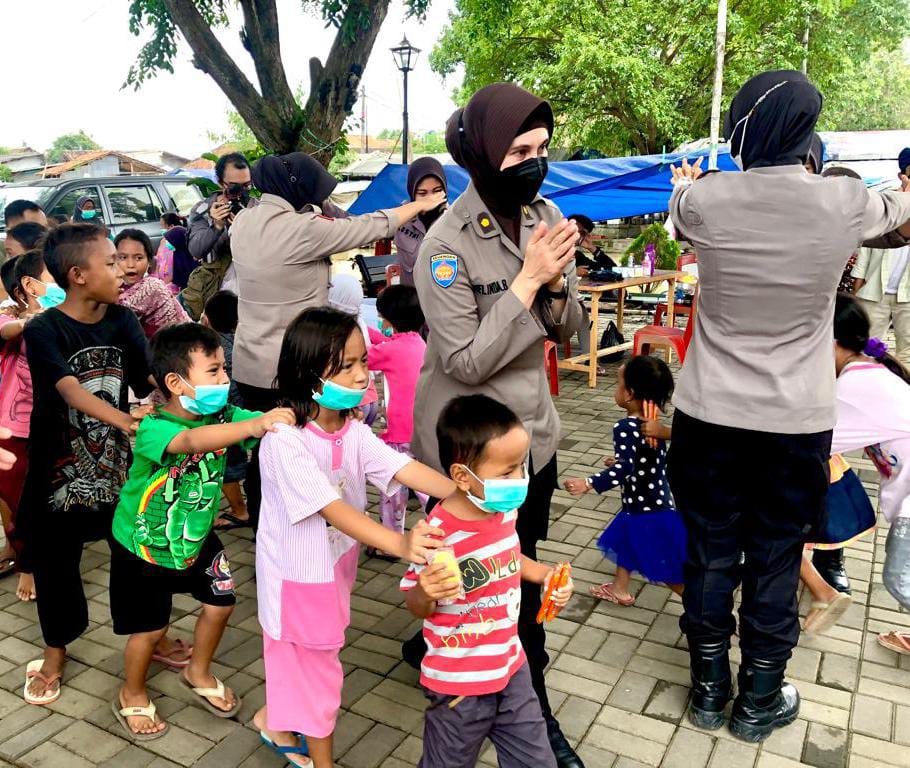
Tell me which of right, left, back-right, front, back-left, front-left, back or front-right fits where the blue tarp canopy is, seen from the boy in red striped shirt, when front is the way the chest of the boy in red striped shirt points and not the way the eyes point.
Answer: back-left

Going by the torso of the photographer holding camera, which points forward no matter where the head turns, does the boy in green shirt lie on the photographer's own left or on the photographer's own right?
on the photographer's own right

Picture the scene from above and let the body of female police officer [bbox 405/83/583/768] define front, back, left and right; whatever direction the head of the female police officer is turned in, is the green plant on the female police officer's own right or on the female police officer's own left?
on the female police officer's own left

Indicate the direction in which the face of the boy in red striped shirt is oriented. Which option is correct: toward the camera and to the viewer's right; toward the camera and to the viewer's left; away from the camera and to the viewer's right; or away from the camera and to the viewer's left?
toward the camera and to the viewer's right

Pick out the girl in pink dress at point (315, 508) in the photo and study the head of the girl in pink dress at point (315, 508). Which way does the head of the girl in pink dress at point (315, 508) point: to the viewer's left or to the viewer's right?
to the viewer's right

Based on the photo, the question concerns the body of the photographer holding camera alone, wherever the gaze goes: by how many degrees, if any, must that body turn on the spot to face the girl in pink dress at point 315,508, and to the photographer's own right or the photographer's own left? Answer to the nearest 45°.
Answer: approximately 45° to the photographer's own right

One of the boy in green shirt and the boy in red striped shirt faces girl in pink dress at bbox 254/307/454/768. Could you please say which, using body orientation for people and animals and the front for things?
the boy in green shirt

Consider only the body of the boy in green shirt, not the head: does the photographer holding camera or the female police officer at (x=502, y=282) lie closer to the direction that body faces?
the female police officer

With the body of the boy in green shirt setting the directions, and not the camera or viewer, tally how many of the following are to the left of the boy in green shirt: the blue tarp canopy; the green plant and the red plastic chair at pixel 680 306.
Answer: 3

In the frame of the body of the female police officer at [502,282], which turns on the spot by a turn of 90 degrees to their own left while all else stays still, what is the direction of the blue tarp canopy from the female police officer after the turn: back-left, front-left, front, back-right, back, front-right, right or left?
front-left

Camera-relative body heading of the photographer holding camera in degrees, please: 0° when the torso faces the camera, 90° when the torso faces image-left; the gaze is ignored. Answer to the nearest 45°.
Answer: approximately 315°
